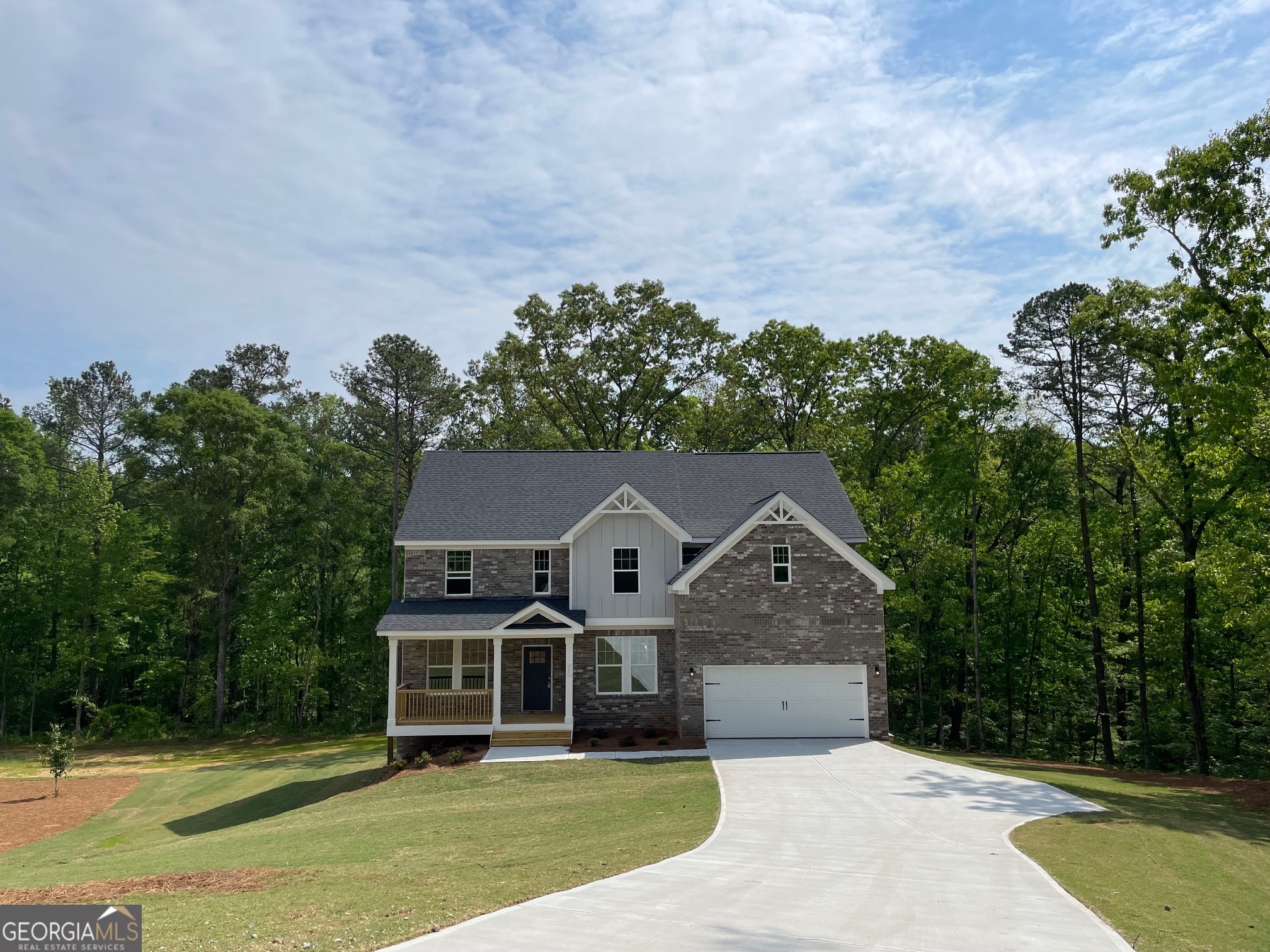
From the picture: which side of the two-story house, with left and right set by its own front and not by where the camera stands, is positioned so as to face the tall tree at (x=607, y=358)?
back

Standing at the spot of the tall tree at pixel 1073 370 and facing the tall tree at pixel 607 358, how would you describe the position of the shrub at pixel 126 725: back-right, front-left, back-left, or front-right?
front-left

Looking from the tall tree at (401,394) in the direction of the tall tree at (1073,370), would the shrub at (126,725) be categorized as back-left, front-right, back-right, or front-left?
back-right

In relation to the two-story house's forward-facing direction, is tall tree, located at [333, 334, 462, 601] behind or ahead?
behind

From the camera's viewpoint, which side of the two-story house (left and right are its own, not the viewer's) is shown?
front

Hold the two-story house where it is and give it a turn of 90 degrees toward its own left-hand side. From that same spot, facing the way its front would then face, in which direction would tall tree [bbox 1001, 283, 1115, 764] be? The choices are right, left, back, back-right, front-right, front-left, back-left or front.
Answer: front

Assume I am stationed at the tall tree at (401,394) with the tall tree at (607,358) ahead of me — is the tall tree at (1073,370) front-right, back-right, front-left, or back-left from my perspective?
front-right

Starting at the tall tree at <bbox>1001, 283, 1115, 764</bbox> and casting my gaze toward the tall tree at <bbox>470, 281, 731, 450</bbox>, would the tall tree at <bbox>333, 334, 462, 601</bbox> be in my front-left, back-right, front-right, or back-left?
front-left

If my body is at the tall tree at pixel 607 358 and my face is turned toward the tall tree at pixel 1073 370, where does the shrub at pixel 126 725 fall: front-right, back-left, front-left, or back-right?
back-right
